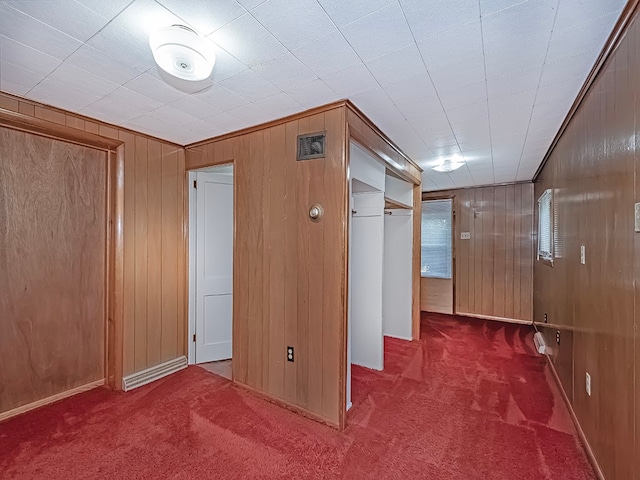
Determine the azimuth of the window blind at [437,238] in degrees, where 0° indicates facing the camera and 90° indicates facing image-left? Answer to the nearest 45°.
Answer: approximately 0°

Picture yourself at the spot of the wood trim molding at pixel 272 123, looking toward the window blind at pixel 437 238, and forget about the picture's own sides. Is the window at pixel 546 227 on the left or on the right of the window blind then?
right

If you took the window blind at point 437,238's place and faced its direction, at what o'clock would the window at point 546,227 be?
The window is roughly at 11 o'clock from the window blind.

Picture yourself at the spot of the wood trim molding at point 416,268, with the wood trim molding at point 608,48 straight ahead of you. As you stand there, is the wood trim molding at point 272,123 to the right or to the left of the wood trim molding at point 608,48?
right
